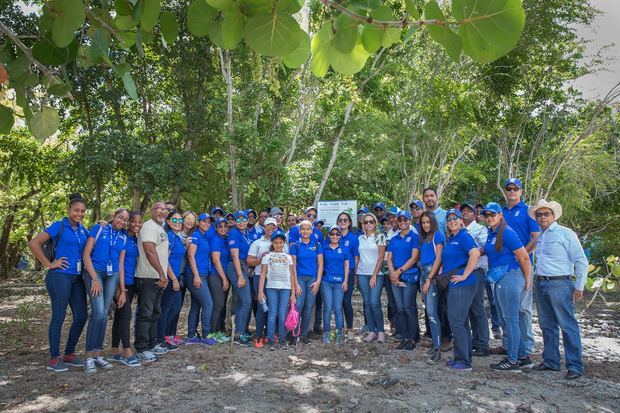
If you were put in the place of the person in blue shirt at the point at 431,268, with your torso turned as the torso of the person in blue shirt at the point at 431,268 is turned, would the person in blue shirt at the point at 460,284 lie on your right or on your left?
on your left

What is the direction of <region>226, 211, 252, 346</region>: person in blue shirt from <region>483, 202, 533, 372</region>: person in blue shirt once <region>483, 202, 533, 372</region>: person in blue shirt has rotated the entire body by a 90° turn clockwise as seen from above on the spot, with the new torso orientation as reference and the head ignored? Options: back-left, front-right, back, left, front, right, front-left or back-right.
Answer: front-left

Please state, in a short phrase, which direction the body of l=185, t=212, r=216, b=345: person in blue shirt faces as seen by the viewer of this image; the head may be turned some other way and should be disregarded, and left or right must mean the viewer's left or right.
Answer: facing the viewer and to the right of the viewer

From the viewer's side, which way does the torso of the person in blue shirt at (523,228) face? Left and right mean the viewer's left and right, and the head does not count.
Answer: facing the viewer and to the left of the viewer

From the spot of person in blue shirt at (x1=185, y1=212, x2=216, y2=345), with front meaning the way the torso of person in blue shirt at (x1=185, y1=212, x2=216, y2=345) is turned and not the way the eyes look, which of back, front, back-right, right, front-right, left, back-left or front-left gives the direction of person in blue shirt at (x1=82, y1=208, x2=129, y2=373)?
right

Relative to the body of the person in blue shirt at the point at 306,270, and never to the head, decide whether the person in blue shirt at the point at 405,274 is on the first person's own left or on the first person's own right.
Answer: on the first person's own left

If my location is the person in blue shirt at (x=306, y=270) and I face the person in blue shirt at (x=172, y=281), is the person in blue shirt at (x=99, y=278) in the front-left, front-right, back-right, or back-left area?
front-left

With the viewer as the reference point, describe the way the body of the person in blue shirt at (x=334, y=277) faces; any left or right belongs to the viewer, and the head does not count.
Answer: facing the viewer

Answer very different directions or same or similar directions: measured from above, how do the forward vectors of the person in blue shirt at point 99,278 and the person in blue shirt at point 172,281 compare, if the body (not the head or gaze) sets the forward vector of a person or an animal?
same or similar directions

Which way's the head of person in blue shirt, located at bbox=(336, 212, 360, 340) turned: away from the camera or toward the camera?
toward the camera

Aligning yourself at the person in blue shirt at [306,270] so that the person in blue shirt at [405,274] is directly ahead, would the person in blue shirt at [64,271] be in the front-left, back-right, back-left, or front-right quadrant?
back-right

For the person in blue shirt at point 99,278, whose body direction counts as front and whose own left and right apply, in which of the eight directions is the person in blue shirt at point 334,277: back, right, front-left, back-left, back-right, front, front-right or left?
front-left

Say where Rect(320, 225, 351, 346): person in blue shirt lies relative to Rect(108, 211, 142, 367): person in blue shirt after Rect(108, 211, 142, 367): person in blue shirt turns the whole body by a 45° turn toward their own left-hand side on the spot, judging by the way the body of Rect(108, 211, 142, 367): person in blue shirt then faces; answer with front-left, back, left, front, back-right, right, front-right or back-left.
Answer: front

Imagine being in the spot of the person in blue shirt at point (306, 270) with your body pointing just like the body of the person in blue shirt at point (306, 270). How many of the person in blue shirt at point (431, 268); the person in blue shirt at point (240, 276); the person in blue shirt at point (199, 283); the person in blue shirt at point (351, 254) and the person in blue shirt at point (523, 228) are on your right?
2

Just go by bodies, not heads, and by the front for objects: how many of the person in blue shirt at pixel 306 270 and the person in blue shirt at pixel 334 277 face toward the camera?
2

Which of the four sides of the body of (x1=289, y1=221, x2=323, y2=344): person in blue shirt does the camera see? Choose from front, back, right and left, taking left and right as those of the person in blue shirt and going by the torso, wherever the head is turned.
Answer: front

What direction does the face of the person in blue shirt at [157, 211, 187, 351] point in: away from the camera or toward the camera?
toward the camera

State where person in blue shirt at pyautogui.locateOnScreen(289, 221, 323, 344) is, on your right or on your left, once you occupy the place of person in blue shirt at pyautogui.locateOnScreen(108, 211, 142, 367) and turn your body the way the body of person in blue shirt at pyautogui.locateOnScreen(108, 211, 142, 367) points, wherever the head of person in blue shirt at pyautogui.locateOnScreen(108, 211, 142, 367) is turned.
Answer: on your left

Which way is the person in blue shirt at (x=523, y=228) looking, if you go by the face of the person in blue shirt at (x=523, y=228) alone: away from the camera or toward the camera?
toward the camera
